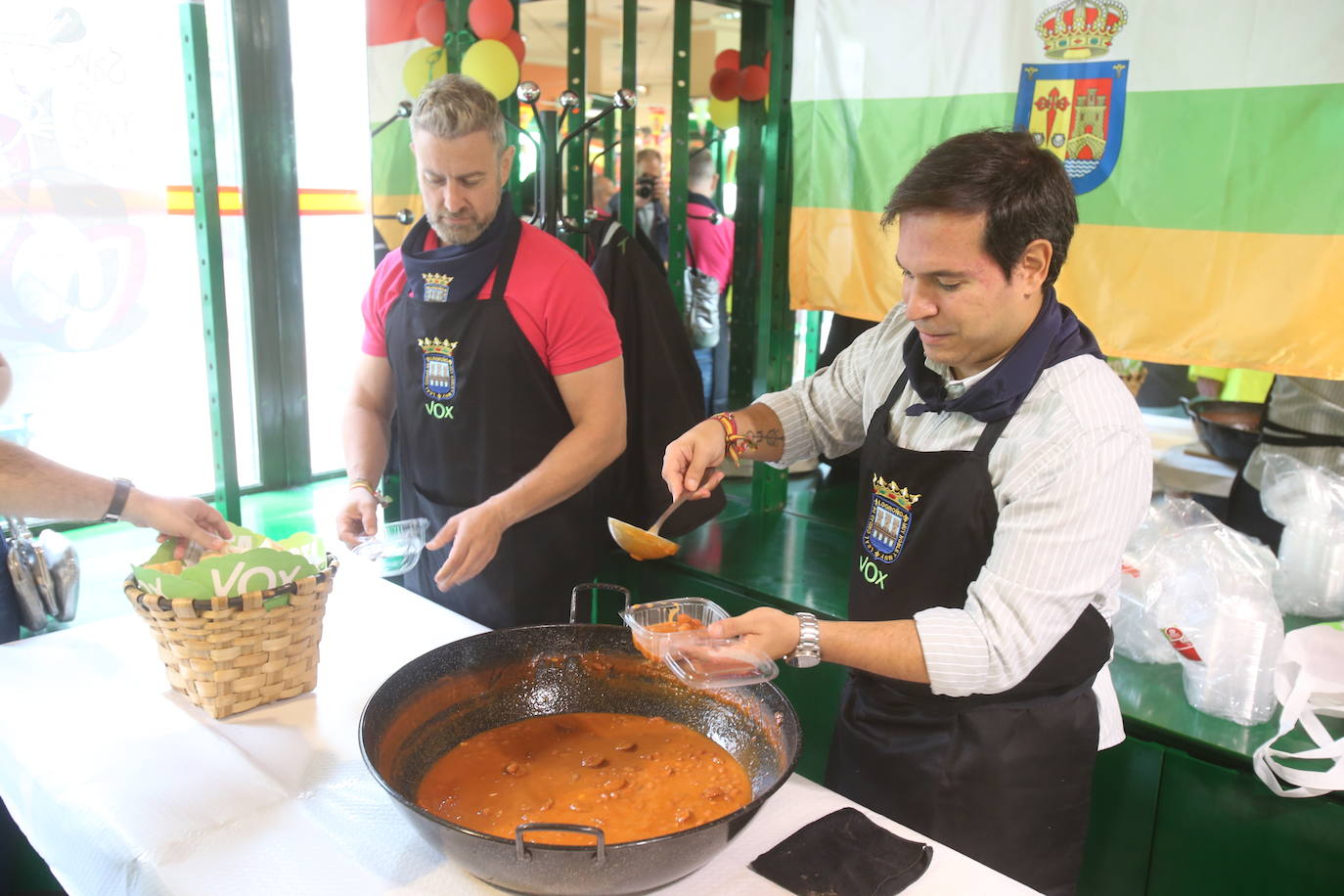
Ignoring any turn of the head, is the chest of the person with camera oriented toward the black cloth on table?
yes

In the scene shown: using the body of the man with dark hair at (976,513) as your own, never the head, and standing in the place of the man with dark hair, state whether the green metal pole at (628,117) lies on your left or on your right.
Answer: on your right

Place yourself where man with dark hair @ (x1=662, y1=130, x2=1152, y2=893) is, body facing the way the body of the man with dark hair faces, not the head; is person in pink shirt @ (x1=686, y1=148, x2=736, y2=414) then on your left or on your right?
on your right

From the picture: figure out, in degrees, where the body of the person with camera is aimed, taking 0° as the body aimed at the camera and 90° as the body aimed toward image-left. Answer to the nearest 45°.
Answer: approximately 0°

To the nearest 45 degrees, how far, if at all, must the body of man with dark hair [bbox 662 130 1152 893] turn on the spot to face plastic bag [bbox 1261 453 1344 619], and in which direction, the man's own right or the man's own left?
approximately 180°

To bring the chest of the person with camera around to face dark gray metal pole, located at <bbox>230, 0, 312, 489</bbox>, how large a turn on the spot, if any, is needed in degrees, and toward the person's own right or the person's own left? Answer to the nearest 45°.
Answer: approximately 45° to the person's own right

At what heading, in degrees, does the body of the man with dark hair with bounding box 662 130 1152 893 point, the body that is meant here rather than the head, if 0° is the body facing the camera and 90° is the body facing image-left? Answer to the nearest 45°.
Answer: approximately 45°

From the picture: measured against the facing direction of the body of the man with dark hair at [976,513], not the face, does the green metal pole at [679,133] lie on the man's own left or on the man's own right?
on the man's own right
